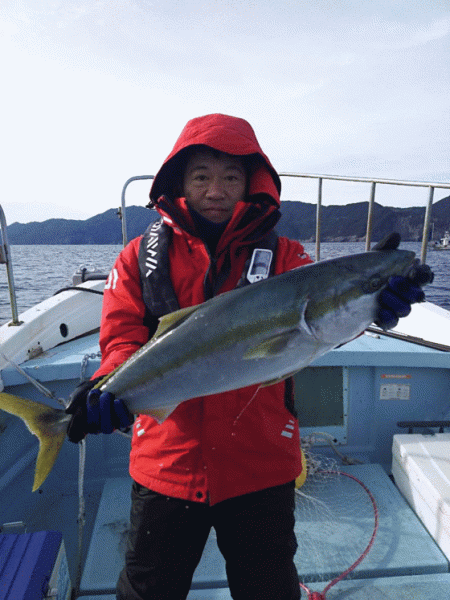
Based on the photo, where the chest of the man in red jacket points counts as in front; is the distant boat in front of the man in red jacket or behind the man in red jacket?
behind

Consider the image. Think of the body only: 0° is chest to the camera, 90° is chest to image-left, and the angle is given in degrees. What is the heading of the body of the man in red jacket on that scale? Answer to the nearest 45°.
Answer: approximately 0°

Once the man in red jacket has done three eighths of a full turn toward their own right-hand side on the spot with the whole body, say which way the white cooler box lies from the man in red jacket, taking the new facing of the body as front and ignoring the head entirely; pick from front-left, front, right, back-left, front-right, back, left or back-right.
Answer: right

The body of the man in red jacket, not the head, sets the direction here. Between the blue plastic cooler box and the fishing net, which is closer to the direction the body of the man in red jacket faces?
the blue plastic cooler box
